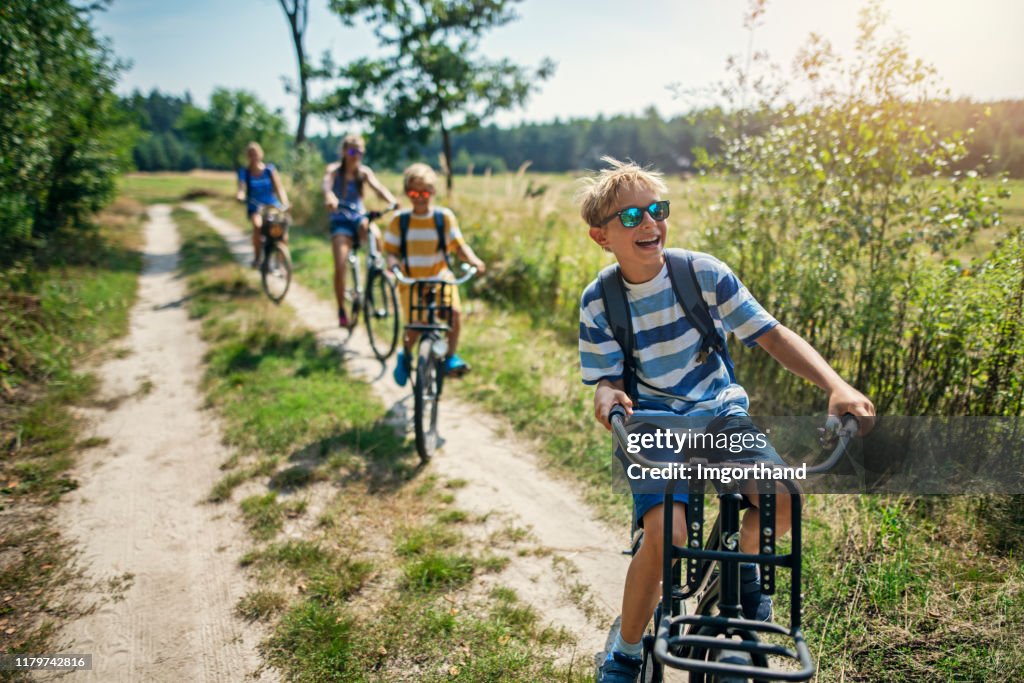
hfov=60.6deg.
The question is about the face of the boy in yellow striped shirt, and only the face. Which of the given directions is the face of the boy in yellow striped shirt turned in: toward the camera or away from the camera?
toward the camera

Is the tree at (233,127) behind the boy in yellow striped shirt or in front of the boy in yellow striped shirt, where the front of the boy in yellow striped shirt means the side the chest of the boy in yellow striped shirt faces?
behind

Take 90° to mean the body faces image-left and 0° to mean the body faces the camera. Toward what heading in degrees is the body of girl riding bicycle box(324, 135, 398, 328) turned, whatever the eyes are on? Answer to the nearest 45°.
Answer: approximately 315°

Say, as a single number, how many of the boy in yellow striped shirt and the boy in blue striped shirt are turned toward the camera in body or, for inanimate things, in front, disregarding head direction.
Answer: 2

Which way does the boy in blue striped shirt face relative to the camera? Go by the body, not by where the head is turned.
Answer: toward the camera

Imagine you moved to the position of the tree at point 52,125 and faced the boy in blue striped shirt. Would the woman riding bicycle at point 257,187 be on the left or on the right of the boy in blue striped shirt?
left

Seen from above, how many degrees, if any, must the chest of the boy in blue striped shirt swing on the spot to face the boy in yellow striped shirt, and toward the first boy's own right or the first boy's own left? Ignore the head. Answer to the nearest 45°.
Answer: approximately 135° to the first boy's own right

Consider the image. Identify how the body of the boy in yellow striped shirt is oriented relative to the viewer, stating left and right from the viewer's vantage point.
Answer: facing the viewer

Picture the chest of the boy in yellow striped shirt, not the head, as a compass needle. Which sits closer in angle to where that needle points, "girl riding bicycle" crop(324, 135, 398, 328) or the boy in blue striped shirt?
the boy in blue striped shirt

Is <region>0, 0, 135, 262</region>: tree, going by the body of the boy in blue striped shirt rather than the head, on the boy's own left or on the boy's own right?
on the boy's own right

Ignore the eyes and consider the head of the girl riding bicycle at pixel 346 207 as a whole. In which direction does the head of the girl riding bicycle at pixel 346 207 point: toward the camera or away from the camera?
toward the camera

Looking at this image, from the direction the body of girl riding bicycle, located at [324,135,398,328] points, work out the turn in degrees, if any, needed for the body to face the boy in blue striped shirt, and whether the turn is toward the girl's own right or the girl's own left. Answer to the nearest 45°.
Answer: approximately 45° to the girl's own right

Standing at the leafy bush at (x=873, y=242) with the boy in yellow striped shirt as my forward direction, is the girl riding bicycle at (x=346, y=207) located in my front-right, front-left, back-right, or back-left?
front-right
